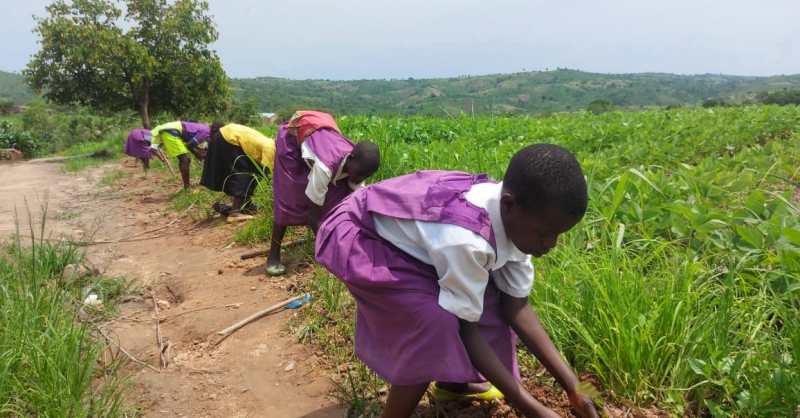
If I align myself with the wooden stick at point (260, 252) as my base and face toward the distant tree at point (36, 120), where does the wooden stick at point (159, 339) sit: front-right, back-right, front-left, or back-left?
back-left

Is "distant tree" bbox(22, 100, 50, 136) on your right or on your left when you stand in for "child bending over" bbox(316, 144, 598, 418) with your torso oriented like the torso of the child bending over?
on your left

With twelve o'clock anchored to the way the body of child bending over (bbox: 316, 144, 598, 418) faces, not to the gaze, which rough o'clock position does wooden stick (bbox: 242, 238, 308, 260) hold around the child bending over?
The wooden stick is roughly at 8 o'clock from the child bending over.

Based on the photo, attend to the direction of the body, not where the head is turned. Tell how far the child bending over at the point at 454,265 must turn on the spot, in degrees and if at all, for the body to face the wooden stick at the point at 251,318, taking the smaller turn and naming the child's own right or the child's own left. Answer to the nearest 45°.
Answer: approximately 135° to the child's own left

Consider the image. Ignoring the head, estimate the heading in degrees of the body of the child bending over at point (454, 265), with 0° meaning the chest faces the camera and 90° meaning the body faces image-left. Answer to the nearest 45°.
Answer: approximately 270°

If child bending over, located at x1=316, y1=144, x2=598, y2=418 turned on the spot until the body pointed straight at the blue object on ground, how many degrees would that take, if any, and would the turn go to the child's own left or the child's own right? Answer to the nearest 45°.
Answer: approximately 135° to the child's own left

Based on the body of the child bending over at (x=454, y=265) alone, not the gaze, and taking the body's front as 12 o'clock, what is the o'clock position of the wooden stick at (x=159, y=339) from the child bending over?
The wooden stick is roughly at 7 o'clock from the child bending over.
